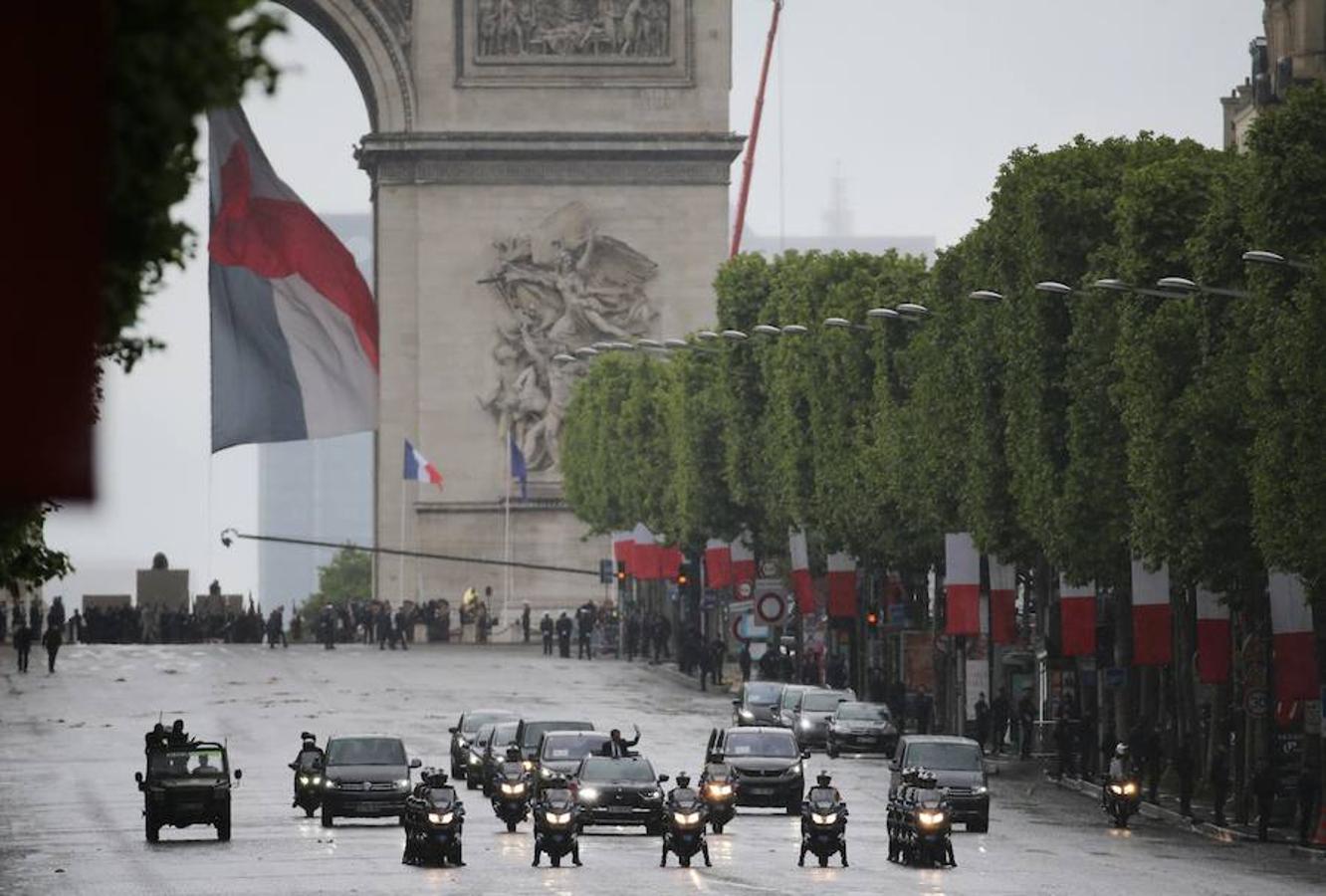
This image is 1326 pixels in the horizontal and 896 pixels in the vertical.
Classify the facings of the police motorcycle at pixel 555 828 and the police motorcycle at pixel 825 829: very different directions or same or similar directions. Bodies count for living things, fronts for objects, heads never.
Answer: same or similar directions

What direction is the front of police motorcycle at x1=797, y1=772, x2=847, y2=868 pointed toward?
toward the camera

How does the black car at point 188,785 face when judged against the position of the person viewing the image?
facing the viewer

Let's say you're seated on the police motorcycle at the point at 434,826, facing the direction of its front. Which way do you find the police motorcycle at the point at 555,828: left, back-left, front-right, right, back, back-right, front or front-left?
left

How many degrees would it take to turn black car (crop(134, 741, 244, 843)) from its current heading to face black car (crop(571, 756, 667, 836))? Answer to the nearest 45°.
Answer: approximately 90° to its left

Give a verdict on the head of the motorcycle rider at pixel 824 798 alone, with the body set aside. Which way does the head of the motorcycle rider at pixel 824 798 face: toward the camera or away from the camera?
toward the camera

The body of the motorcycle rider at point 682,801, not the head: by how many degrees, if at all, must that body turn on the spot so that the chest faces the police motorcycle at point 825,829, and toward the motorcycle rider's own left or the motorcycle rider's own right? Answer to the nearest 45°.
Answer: approximately 90° to the motorcycle rider's own left

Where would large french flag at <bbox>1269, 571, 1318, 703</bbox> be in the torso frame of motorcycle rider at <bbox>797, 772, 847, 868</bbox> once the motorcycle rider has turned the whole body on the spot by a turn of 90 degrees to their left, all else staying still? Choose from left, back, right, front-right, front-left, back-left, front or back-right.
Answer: front-left

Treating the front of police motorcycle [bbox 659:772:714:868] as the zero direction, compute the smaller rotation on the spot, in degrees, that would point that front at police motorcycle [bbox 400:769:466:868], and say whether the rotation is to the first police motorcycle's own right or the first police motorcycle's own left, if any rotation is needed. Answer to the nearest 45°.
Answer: approximately 90° to the first police motorcycle's own right

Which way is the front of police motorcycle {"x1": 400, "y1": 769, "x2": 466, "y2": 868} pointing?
toward the camera

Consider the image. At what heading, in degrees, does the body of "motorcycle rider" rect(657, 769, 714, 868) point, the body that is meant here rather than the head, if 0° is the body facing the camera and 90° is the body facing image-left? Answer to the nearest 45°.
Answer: approximately 0°

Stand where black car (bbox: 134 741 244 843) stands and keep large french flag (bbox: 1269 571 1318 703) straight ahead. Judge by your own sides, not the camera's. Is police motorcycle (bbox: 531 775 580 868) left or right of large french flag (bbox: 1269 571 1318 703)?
right

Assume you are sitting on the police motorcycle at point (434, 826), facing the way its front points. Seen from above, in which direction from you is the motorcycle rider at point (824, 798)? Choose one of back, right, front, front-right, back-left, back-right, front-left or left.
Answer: left

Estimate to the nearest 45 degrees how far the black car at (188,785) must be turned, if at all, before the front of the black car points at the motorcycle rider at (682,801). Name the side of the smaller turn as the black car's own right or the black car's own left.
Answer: approximately 45° to the black car's own left

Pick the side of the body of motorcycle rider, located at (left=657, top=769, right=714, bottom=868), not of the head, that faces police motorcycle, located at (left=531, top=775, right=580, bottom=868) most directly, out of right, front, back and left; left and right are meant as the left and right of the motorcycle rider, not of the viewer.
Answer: right

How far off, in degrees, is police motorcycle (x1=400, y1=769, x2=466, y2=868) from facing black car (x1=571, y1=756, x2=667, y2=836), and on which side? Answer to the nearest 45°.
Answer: approximately 135° to its left

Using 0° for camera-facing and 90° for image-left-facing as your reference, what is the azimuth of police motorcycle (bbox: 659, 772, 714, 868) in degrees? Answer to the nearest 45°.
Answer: approximately 0°

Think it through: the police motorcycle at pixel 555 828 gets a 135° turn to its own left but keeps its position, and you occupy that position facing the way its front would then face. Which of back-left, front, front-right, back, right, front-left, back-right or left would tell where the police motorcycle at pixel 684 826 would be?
front-right

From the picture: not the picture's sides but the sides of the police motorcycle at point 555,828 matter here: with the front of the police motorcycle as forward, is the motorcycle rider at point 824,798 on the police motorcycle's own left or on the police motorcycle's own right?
on the police motorcycle's own left
